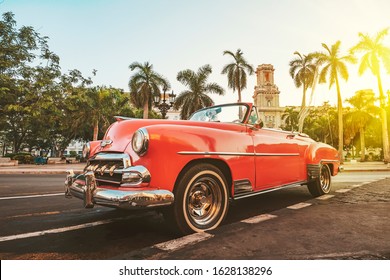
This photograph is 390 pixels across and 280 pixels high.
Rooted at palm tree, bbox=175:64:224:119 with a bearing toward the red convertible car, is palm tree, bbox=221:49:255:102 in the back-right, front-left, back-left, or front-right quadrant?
back-left

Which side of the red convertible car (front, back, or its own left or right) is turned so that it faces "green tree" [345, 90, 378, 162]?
back

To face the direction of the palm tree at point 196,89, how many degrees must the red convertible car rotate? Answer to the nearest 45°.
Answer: approximately 135° to its right

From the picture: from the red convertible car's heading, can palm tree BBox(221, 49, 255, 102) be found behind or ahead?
behind

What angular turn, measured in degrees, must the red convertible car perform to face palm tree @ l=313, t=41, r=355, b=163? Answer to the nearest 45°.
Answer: approximately 180°

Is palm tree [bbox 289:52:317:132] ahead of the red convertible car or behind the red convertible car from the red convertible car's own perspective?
behind

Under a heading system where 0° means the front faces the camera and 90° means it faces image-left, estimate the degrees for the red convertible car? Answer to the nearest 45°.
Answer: approximately 45°

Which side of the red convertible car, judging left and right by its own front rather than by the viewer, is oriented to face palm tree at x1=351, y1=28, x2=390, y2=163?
back
